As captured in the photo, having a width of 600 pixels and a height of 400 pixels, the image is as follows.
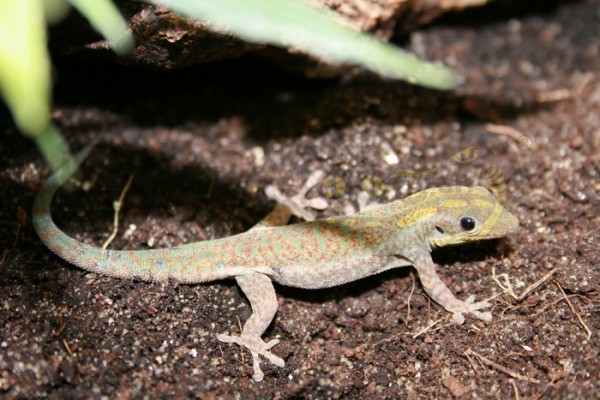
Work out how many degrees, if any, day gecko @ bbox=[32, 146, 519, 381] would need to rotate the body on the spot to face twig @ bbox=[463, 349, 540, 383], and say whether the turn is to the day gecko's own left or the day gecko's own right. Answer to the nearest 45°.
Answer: approximately 45° to the day gecko's own right

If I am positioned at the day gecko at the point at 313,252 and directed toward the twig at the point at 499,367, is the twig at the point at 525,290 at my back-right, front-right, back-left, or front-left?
front-left

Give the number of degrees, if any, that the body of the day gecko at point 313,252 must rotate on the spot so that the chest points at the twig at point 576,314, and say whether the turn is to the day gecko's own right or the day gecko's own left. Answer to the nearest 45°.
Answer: approximately 45° to the day gecko's own right

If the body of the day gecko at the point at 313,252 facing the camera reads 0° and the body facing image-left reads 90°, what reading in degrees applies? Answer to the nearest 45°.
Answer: approximately 270°

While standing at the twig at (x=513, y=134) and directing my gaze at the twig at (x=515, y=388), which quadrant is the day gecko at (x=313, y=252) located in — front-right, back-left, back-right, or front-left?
front-right

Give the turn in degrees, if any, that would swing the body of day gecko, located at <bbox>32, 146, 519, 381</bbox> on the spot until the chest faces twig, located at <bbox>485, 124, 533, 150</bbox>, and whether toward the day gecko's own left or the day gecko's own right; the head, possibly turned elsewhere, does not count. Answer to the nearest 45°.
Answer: approximately 45° to the day gecko's own left

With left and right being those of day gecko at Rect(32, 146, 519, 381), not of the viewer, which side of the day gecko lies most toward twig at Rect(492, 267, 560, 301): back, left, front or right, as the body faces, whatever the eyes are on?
front
